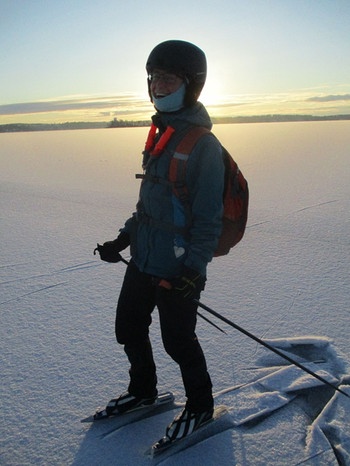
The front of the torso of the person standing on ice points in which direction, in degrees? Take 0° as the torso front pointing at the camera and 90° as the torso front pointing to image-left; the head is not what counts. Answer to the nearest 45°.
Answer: approximately 45°
